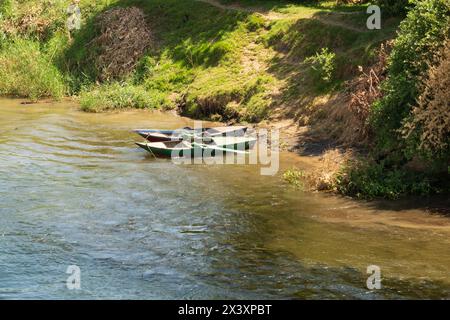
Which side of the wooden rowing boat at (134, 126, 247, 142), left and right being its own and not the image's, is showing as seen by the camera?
left

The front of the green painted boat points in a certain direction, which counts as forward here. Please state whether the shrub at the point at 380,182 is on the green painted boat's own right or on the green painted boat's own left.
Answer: on the green painted boat's own left

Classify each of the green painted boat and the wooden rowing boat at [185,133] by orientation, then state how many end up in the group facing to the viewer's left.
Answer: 2

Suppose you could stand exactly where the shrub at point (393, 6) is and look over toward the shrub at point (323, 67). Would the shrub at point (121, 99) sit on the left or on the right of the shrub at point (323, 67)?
right

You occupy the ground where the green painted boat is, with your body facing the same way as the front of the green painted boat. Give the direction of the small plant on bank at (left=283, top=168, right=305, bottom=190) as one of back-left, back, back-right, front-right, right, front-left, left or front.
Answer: back-left

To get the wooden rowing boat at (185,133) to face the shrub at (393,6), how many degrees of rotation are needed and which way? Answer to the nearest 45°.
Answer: approximately 180°

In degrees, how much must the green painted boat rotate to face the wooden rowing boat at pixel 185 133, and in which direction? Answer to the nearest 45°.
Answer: approximately 90° to its right

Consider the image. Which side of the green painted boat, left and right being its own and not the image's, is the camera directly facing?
left
